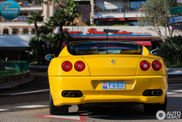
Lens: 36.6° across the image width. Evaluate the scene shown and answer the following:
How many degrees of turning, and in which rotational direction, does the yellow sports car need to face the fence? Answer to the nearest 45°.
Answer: approximately 45° to its left

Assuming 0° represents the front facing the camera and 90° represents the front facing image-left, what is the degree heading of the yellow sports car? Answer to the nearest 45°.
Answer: approximately 180°
